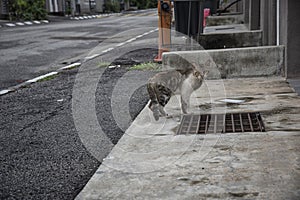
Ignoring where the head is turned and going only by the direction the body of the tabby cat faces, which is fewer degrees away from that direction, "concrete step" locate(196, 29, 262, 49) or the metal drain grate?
the concrete step
